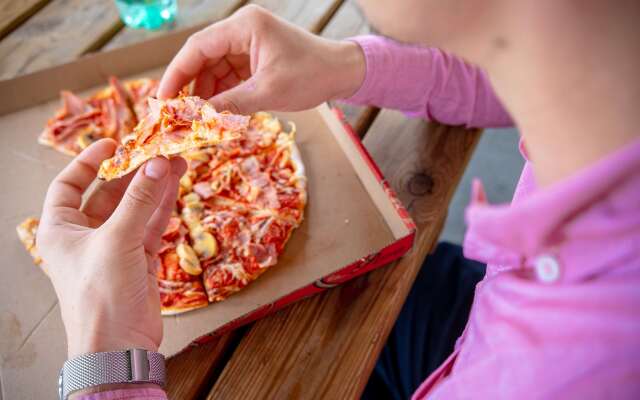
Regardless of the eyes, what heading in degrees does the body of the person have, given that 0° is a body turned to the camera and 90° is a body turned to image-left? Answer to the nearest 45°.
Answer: approximately 90°
